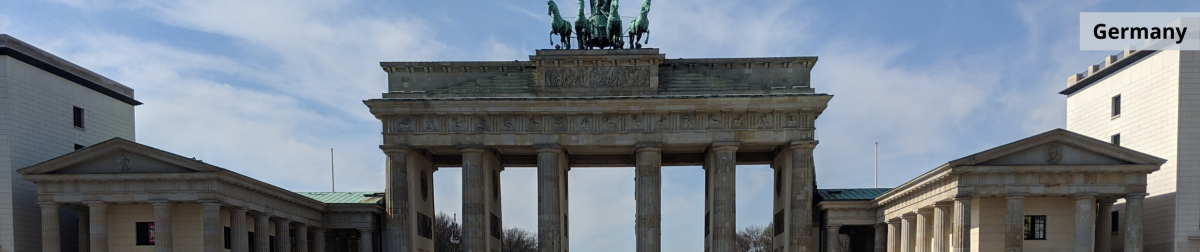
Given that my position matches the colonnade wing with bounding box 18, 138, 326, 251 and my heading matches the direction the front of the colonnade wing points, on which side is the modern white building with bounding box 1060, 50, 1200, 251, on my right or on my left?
on my left

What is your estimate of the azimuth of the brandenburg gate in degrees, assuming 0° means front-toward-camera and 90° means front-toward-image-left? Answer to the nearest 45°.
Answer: approximately 0°

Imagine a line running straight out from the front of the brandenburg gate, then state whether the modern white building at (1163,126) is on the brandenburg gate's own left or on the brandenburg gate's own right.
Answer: on the brandenburg gate's own left

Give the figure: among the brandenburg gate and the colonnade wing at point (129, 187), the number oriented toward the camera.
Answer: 2

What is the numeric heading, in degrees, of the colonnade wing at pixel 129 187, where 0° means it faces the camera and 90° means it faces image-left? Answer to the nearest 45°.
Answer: approximately 0°
